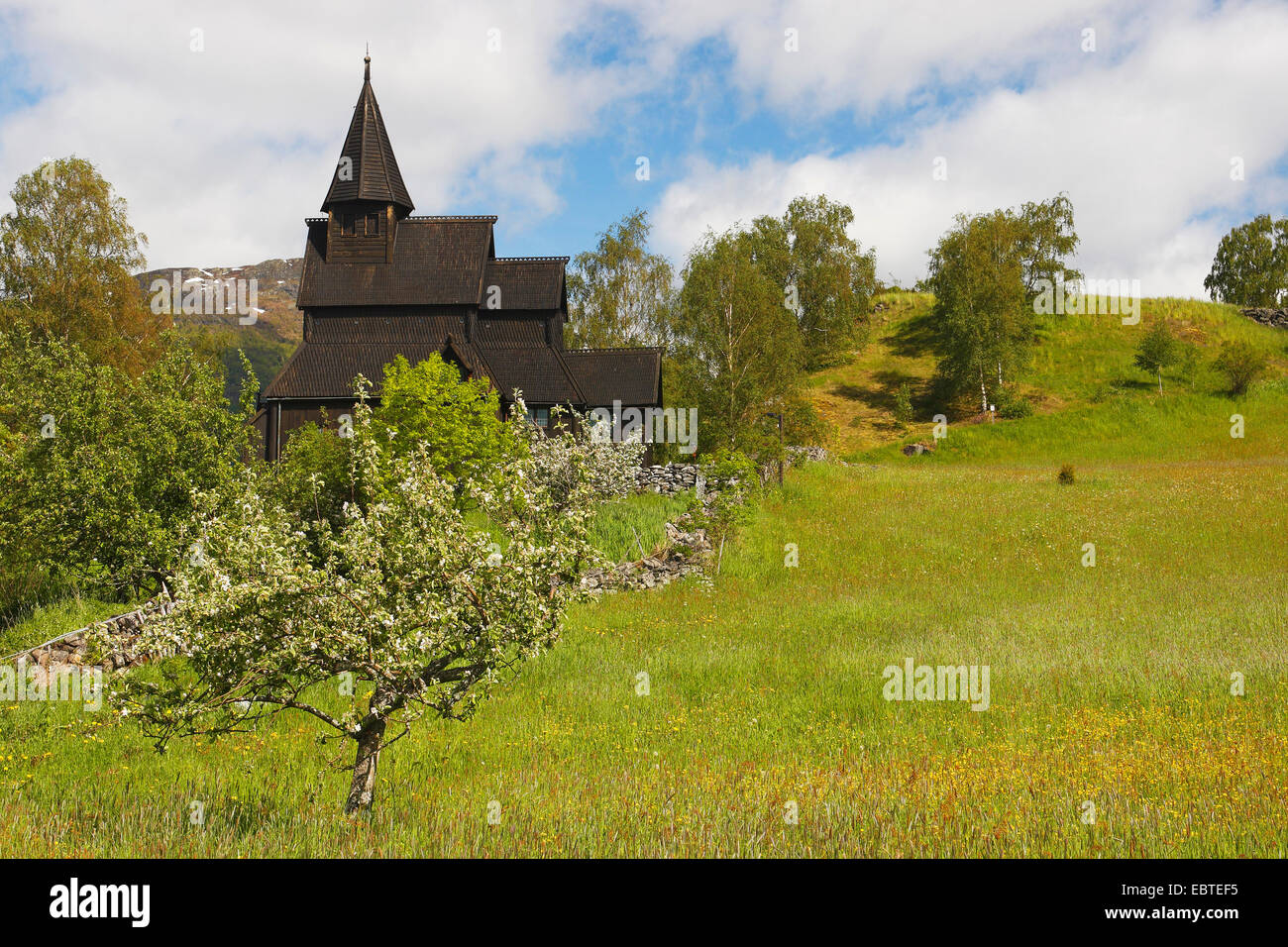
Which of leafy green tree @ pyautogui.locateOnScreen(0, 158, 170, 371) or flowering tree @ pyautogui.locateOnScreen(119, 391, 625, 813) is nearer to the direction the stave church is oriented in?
the leafy green tree

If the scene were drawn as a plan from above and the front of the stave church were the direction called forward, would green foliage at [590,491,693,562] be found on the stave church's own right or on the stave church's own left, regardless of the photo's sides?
on the stave church's own left

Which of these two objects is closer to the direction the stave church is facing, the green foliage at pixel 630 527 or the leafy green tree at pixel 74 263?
the leafy green tree

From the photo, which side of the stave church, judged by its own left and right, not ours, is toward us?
left

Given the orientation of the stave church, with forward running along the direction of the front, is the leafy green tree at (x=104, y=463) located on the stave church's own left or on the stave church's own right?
on the stave church's own left

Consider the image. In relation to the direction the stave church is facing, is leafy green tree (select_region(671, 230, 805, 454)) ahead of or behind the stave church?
behind

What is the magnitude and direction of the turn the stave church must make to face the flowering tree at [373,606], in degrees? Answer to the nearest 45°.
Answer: approximately 90° to its left
